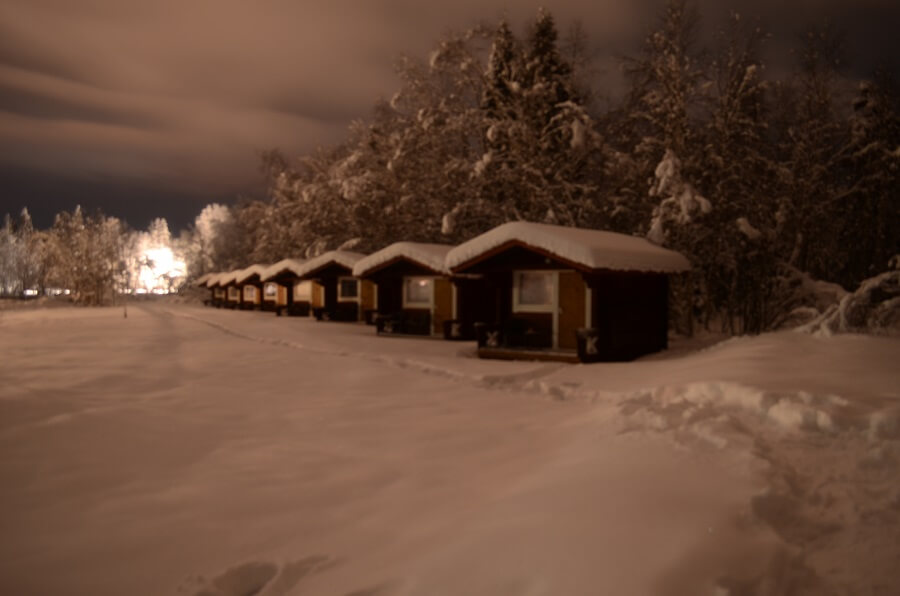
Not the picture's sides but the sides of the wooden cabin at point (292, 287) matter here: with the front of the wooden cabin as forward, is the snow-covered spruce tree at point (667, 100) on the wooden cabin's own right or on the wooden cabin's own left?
on the wooden cabin's own left

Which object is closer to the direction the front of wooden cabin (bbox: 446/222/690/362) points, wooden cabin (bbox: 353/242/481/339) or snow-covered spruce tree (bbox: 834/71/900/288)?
the wooden cabin

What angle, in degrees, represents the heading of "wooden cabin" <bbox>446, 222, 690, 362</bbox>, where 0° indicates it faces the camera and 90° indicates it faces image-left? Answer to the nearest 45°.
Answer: approximately 45°

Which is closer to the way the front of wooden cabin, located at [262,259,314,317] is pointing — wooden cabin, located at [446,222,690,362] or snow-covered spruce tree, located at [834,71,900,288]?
the wooden cabin

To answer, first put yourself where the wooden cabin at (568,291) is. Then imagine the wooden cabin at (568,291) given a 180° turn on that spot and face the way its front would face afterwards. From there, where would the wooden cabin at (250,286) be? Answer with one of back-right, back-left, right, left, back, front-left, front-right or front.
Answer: left

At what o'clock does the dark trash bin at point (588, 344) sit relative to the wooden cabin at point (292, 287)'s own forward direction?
The dark trash bin is roughly at 10 o'clock from the wooden cabin.

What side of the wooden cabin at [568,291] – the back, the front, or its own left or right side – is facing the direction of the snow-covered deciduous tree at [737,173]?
back

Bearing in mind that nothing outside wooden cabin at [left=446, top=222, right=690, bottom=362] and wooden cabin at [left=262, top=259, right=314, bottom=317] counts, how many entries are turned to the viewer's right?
0

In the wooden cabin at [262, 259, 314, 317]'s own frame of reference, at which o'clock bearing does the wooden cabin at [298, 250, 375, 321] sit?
the wooden cabin at [298, 250, 375, 321] is roughly at 10 o'clock from the wooden cabin at [262, 259, 314, 317].

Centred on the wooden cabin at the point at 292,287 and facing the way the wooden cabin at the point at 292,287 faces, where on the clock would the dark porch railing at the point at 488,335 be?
The dark porch railing is roughly at 10 o'clock from the wooden cabin.

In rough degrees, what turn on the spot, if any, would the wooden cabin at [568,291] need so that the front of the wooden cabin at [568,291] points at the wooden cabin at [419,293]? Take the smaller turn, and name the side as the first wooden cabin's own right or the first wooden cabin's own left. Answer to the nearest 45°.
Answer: approximately 90° to the first wooden cabin's own right

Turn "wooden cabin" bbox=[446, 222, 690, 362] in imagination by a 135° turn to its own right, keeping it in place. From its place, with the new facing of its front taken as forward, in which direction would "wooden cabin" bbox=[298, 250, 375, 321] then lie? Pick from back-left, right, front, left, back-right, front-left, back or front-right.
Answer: front-left

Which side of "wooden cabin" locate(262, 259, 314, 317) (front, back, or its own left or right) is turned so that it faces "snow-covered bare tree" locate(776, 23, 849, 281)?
left

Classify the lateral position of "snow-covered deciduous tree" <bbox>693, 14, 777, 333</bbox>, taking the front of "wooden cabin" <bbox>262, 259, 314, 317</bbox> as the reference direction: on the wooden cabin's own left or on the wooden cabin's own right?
on the wooden cabin's own left

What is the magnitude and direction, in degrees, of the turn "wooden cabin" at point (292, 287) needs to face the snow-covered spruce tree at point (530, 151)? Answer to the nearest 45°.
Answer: approximately 90° to its left
